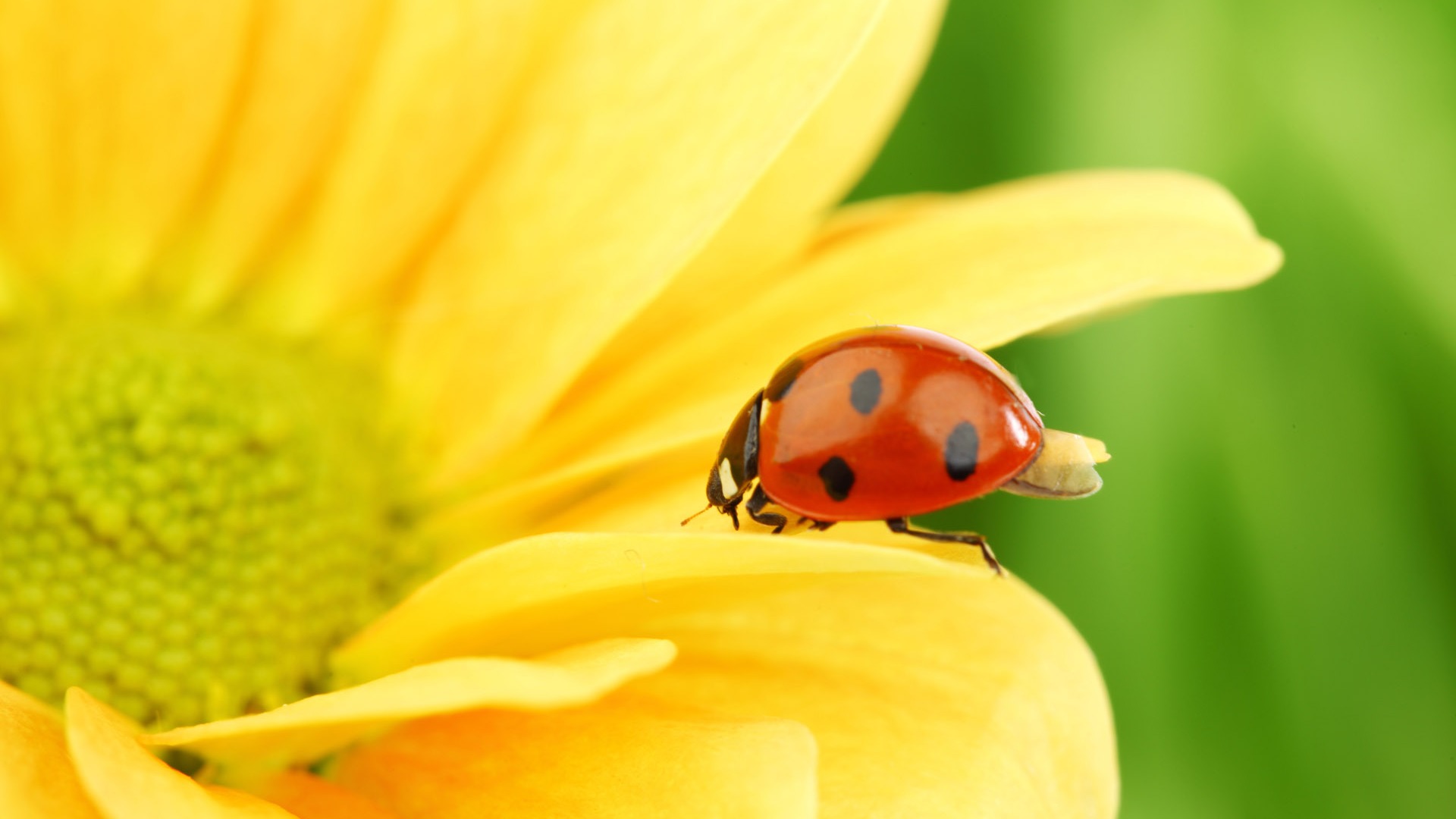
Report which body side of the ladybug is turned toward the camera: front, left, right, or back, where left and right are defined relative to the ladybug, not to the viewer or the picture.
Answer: left
